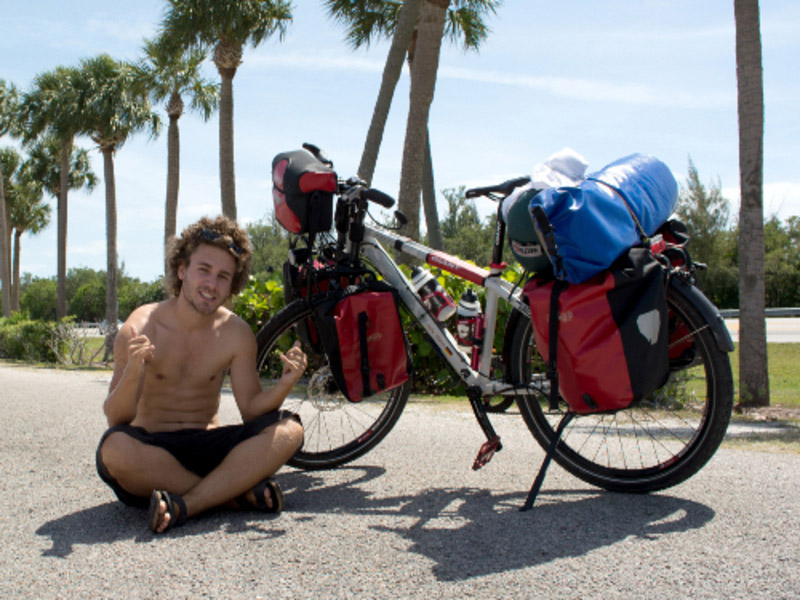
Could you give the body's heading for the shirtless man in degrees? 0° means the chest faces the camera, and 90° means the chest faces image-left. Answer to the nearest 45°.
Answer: approximately 0°

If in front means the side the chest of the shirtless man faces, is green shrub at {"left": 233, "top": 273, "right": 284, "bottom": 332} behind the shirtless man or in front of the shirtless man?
behind

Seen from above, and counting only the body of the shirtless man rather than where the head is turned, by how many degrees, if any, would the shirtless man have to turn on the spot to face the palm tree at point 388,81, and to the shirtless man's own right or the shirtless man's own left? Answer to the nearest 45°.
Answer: approximately 180°

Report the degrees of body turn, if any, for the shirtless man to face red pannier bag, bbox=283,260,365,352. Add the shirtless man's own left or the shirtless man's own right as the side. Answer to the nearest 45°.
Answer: approximately 135° to the shirtless man's own left

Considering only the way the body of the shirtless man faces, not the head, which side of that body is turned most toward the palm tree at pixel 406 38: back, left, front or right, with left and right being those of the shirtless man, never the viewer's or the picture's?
back

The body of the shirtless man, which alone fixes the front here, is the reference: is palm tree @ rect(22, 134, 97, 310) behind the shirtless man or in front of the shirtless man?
behind

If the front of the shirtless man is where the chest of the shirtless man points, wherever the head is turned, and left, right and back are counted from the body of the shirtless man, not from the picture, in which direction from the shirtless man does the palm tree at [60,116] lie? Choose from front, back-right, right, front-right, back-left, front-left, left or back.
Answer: back

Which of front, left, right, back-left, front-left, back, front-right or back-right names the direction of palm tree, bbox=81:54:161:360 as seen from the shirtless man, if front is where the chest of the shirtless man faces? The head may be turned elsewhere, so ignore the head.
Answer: back
